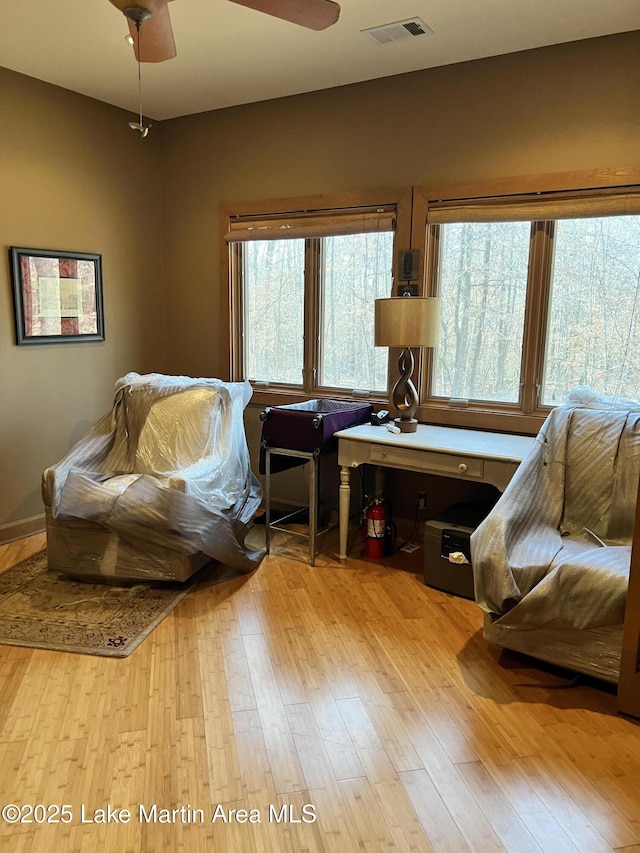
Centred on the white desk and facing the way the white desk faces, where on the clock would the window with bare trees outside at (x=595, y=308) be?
The window with bare trees outside is roughly at 7 o'clock from the white desk.

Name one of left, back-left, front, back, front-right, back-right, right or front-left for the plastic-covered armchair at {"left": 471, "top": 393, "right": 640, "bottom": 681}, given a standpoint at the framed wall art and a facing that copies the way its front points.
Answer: front

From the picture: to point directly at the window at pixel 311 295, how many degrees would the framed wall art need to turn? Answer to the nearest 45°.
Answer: approximately 45° to its left

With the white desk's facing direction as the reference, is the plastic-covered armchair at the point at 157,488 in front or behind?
in front

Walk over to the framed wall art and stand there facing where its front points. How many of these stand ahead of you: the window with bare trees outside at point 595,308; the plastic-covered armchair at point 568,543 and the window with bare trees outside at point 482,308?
3

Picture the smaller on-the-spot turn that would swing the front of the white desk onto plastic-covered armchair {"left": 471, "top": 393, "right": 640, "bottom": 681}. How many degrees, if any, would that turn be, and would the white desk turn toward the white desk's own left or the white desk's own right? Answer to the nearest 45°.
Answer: approximately 90° to the white desk's own left

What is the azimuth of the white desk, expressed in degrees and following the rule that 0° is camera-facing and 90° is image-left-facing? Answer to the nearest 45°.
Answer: approximately 45°

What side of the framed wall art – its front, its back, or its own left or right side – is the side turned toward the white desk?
front

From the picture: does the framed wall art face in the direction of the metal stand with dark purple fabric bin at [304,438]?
yes

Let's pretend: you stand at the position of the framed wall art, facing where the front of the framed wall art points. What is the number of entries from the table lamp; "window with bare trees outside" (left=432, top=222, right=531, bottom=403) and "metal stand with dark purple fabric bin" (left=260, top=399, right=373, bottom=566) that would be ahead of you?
3

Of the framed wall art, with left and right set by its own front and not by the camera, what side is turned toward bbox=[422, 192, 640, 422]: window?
front

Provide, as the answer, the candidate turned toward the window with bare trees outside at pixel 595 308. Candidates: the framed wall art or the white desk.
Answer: the framed wall art

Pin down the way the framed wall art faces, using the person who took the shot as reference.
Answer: facing the viewer and to the right of the viewer

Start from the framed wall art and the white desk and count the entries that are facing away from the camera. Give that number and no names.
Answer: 0
